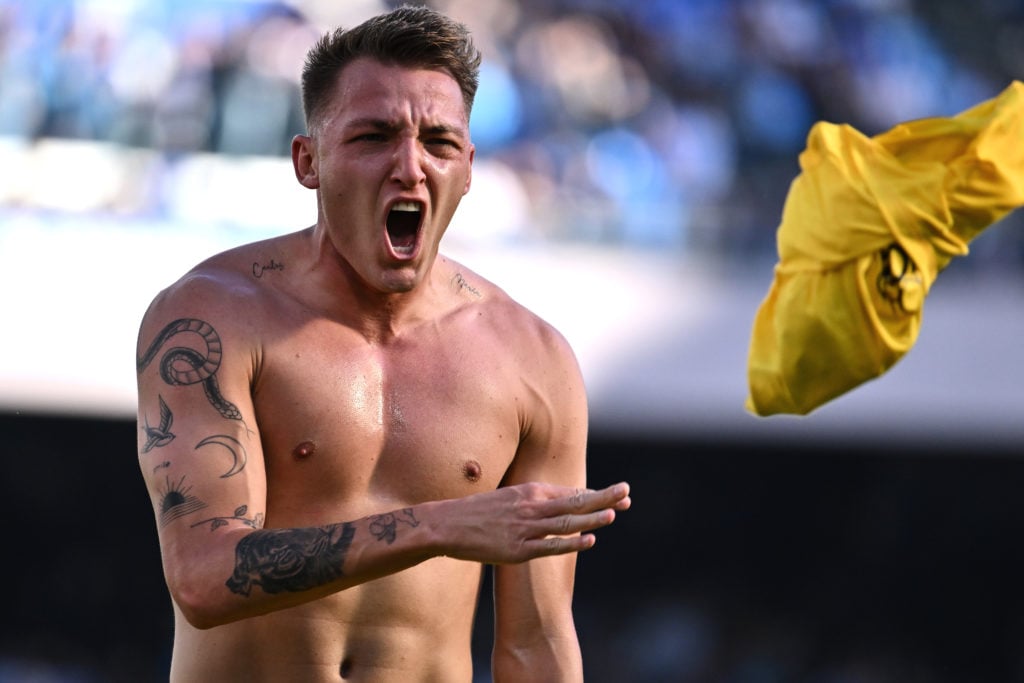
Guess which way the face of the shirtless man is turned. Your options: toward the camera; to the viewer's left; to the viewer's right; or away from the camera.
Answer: toward the camera

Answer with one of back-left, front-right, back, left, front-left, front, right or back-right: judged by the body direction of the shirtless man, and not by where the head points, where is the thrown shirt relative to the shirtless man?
left

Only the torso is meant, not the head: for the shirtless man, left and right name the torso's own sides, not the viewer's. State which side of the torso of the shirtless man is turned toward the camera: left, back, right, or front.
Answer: front
